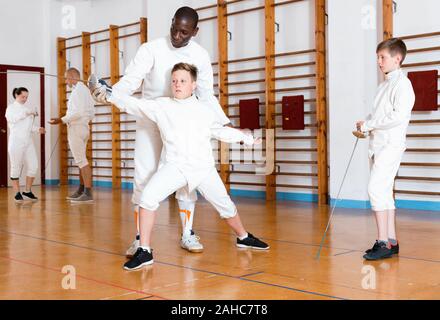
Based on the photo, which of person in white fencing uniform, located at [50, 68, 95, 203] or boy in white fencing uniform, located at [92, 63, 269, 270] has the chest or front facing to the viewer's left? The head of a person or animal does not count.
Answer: person in white fencing uniform, located at [50, 68, 95, 203]

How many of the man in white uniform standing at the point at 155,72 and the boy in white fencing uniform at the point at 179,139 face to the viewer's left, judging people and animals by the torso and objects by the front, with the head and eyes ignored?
0

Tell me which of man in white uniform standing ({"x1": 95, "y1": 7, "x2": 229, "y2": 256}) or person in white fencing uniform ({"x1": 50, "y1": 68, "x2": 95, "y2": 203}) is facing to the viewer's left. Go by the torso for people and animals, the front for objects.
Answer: the person in white fencing uniform

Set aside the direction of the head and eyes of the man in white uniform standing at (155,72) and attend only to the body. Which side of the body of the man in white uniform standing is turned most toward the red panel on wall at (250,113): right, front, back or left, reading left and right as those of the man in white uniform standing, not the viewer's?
back

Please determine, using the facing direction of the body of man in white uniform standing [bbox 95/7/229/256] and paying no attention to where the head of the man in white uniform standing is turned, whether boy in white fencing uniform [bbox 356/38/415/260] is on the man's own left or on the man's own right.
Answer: on the man's own left

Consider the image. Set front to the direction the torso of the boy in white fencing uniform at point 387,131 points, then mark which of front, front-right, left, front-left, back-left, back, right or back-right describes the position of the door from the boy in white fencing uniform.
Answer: front-right

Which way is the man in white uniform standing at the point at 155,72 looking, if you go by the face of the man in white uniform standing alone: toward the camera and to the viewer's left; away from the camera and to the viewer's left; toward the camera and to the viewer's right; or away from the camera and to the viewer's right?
toward the camera and to the viewer's left

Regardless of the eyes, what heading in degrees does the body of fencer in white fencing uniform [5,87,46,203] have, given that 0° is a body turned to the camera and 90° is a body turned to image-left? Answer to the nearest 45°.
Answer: approximately 315°

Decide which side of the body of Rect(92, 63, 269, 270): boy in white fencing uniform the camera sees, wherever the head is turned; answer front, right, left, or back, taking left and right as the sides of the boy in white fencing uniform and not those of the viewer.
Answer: front

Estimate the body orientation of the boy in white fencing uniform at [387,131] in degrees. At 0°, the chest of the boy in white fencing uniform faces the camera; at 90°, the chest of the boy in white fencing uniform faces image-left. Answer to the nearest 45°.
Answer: approximately 90°

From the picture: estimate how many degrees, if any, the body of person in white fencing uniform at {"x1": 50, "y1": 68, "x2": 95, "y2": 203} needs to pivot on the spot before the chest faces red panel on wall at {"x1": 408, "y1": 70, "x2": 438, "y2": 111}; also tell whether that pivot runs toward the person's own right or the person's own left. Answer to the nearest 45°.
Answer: approximately 135° to the person's own left

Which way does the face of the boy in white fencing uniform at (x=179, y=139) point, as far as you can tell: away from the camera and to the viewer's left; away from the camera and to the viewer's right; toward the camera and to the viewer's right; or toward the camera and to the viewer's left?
toward the camera and to the viewer's left

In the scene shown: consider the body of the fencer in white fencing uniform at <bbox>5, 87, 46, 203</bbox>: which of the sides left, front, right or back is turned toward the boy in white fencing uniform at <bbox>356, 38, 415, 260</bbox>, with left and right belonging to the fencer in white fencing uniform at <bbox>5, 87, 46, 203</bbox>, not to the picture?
front

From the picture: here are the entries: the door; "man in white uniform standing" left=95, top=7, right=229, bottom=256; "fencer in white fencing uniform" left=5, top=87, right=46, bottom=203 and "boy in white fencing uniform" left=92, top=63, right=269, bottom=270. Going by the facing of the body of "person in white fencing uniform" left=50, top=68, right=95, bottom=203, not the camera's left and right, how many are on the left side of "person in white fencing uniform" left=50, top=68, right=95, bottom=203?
2

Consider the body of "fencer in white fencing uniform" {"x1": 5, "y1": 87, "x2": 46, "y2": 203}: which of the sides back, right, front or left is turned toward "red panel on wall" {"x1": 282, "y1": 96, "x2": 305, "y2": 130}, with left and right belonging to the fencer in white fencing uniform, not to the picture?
front

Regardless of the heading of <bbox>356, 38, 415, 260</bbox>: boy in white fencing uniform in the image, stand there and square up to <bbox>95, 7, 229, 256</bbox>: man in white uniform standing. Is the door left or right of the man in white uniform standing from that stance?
right

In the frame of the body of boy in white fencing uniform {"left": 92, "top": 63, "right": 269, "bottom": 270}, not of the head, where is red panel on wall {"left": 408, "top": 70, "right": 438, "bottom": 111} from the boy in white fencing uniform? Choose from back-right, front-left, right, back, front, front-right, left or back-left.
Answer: back-left

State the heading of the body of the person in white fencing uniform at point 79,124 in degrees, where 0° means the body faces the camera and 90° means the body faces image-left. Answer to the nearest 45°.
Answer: approximately 90°
